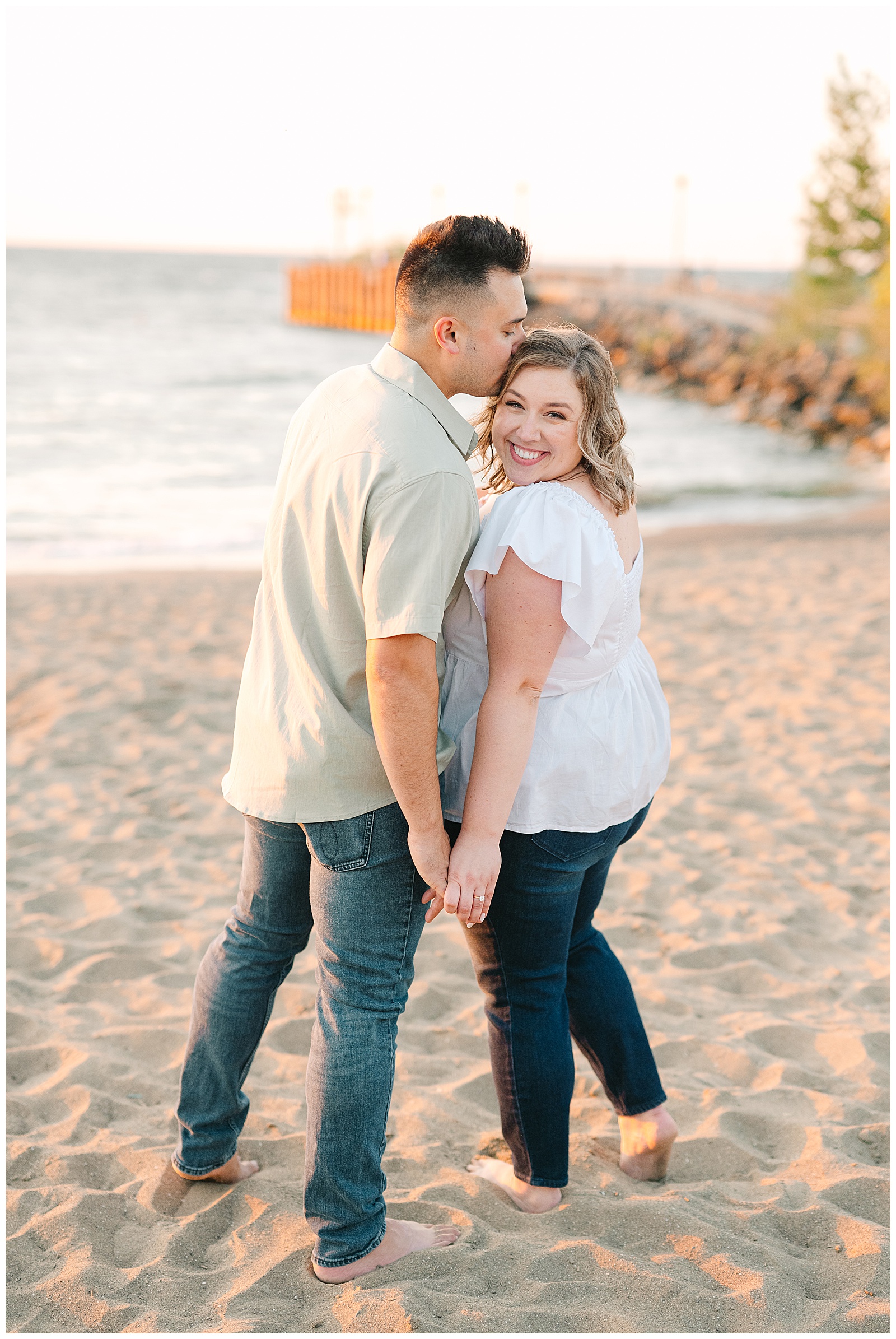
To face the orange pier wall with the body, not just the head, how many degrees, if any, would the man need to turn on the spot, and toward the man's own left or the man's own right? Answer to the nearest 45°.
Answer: approximately 45° to the man's own left

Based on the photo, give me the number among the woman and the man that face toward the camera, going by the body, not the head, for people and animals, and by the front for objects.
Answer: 0

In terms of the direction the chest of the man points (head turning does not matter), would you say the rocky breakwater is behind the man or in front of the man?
in front

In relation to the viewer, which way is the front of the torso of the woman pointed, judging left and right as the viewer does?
facing away from the viewer and to the left of the viewer

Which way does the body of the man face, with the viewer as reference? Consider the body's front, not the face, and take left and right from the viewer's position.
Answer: facing away from the viewer and to the right of the viewer

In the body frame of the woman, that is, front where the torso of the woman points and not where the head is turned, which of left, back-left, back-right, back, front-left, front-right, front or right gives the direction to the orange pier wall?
front-right

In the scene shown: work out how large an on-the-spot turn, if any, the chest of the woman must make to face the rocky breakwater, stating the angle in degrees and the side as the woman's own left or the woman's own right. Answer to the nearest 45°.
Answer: approximately 45° to the woman's own right

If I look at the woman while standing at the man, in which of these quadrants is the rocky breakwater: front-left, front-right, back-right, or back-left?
front-left
